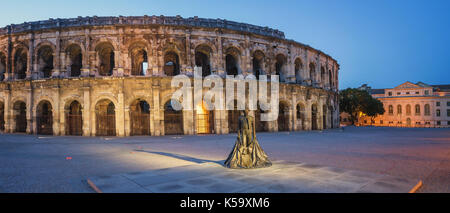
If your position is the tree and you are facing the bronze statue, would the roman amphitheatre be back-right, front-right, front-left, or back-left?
front-right

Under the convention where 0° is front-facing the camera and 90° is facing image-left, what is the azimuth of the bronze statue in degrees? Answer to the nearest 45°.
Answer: approximately 0°

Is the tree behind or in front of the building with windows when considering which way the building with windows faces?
in front

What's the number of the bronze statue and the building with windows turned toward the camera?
2

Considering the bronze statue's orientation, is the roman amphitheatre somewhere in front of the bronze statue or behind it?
behind

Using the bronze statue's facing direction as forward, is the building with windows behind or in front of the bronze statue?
behind

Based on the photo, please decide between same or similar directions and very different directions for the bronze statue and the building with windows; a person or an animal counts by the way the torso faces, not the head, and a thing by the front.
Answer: same or similar directions

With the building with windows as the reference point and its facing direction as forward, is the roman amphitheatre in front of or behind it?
in front
